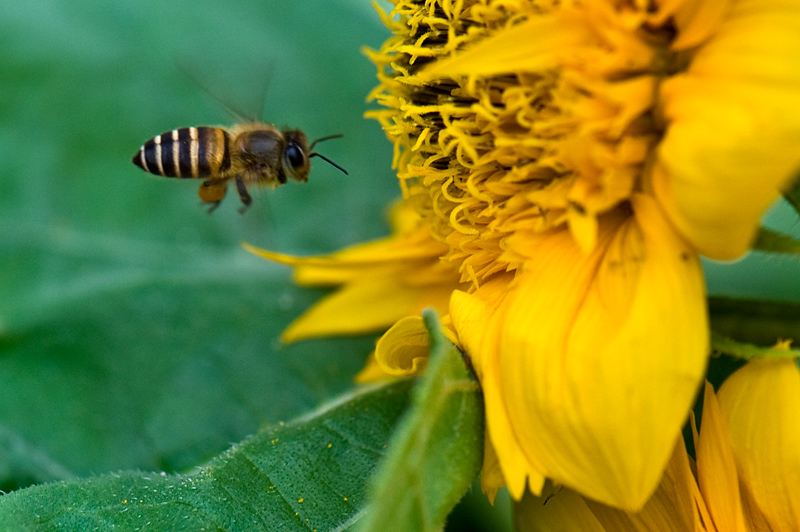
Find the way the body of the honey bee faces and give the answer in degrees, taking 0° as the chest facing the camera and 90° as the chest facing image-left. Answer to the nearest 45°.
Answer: approximately 270°

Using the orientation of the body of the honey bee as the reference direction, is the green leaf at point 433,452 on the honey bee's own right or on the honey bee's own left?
on the honey bee's own right

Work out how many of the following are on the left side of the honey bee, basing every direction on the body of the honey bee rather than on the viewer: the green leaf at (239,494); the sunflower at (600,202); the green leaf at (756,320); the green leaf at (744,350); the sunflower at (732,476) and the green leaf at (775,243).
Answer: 0

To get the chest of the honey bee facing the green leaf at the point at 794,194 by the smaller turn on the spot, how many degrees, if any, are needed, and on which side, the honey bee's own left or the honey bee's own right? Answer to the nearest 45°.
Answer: approximately 45° to the honey bee's own right

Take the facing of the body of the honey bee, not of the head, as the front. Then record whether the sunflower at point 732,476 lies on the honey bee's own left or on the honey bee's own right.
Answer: on the honey bee's own right

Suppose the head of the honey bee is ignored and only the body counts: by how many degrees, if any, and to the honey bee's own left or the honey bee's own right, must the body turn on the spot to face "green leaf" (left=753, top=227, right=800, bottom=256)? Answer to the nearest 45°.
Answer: approximately 45° to the honey bee's own right

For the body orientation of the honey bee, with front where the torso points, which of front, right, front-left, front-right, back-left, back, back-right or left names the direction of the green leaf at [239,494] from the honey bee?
right

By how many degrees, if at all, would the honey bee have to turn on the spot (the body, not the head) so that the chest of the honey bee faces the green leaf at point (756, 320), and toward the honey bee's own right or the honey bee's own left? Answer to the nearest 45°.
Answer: approximately 45° to the honey bee's own right
